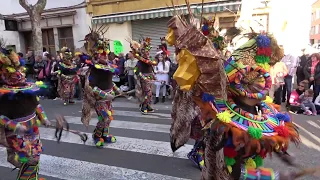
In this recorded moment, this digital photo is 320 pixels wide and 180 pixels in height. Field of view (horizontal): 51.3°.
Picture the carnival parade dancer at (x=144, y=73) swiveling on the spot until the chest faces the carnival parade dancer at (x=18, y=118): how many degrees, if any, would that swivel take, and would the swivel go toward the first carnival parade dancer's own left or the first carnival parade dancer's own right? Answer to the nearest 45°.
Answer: approximately 45° to the first carnival parade dancer's own right

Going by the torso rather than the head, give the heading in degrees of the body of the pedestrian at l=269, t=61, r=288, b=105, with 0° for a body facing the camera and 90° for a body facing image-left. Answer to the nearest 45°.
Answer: approximately 45°

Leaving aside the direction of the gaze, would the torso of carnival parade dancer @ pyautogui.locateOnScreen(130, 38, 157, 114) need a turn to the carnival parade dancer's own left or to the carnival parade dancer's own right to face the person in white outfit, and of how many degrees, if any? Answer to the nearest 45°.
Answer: approximately 135° to the carnival parade dancer's own left

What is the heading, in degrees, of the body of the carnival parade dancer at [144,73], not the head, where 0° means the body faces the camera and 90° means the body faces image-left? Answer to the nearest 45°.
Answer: approximately 315°

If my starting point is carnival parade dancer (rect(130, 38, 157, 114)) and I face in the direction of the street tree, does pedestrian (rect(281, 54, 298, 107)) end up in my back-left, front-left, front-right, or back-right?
back-right

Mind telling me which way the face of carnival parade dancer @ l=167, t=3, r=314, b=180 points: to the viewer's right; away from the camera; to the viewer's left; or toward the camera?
to the viewer's left
